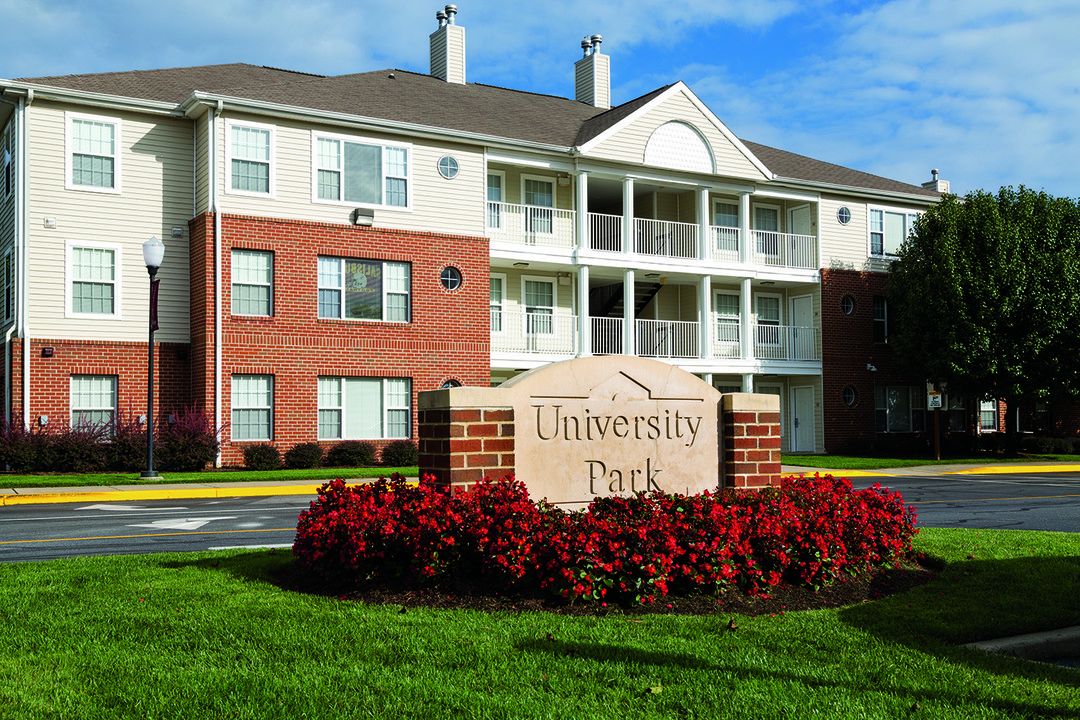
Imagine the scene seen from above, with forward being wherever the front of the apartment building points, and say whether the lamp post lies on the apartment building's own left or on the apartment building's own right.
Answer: on the apartment building's own right

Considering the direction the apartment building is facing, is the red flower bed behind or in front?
in front

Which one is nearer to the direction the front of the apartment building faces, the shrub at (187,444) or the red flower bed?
the red flower bed

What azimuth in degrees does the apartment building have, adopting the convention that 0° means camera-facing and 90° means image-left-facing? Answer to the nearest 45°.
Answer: approximately 315°
